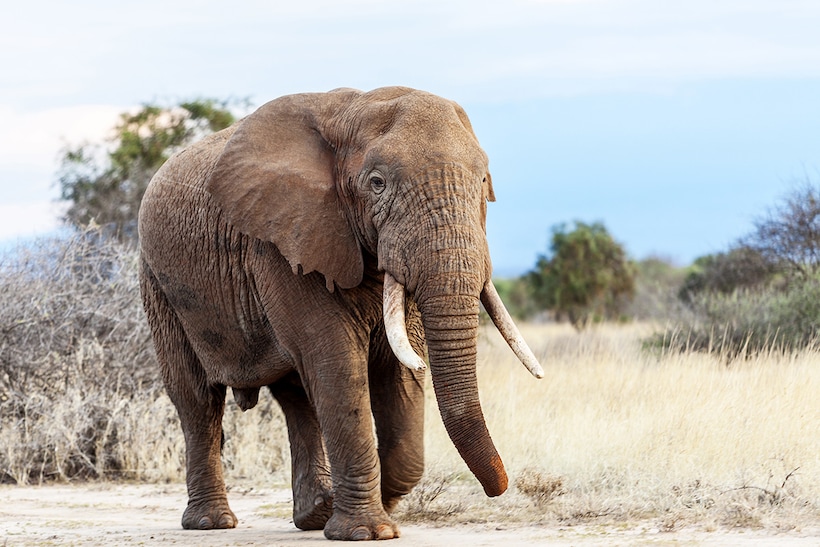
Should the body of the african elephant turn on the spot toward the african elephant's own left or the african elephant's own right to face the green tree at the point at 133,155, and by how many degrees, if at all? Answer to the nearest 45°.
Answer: approximately 135° to the african elephant's own left

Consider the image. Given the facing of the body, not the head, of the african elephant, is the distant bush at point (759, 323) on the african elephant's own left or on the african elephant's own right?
on the african elephant's own left

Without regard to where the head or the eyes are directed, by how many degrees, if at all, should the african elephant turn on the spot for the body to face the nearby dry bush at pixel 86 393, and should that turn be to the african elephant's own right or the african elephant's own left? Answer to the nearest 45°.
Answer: approximately 180°

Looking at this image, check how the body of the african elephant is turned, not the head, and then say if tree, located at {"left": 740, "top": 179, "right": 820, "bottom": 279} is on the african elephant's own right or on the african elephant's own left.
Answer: on the african elephant's own left

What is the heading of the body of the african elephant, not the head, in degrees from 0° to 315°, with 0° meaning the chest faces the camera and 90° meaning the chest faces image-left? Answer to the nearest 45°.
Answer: approximately 315°

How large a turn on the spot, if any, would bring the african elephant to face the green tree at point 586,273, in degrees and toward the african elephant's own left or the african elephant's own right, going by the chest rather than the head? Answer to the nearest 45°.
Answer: approximately 135° to the african elephant's own left

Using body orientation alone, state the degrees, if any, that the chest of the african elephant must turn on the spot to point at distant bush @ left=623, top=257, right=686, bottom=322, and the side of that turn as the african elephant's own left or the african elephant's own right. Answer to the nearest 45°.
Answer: approximately 135° to the african elephant's own left
